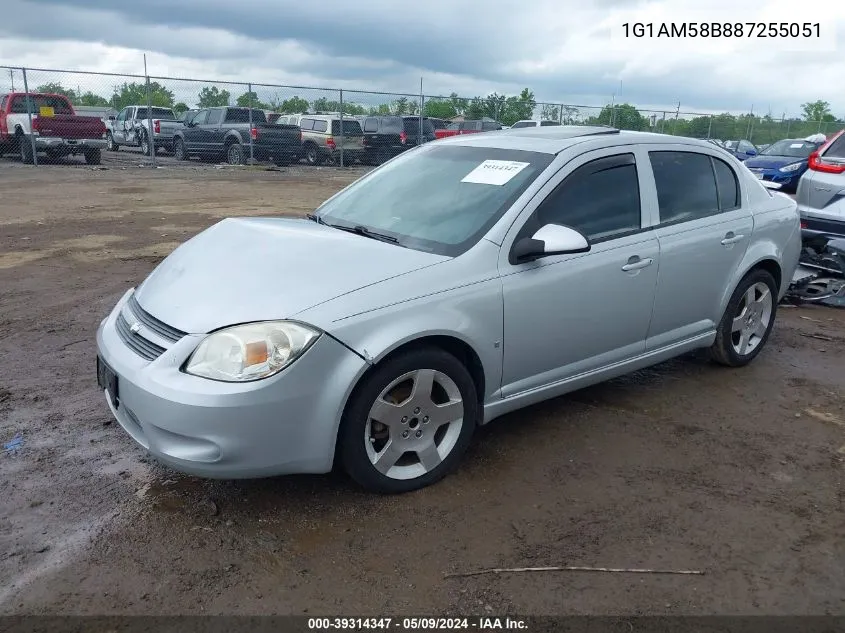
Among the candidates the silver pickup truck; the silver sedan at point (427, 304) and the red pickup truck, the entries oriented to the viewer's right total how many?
0

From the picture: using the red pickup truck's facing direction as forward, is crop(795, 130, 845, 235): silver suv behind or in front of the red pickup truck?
behind

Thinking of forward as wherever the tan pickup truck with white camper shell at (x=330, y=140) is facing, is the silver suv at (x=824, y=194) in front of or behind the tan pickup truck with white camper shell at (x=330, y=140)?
behind

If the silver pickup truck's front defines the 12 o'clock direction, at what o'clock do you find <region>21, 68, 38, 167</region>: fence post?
The fence post is roughly at 8 o'clock from the silver pickup truck.

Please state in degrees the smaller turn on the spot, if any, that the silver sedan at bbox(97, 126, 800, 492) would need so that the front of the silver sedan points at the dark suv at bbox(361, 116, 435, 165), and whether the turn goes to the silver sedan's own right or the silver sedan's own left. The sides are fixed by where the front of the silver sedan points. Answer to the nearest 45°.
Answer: approximately 135° to the silver sedan's own right

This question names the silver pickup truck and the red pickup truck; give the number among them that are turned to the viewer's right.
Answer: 0

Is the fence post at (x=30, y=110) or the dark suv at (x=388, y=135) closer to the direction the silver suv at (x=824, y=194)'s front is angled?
the dark suv

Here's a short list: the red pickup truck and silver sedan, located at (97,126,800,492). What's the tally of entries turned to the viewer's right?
0

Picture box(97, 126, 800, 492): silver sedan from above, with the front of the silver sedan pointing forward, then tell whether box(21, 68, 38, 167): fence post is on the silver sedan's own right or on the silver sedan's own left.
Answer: on the silver sedan's own right

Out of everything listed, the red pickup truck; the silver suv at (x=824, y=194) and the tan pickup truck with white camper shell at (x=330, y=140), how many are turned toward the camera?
0
